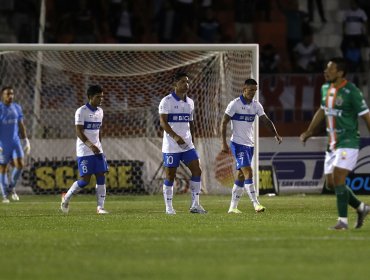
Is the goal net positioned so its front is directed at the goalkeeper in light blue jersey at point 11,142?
no

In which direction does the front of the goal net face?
toward the camera

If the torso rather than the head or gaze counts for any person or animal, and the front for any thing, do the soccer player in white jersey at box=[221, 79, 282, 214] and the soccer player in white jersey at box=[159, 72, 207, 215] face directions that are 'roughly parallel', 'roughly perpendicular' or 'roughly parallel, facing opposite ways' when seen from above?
roughly parallel

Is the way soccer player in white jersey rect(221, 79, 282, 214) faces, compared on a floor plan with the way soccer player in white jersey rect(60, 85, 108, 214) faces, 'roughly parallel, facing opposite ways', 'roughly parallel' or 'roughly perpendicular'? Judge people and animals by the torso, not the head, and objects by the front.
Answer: roughly parallel

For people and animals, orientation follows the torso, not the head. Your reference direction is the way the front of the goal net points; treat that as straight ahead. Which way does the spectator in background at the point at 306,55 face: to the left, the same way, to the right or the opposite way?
the same way

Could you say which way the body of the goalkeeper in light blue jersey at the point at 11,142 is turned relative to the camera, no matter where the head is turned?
toward the camera

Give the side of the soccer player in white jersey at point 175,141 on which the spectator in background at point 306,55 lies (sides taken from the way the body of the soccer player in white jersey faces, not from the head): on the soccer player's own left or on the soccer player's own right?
on the soccer player's own left

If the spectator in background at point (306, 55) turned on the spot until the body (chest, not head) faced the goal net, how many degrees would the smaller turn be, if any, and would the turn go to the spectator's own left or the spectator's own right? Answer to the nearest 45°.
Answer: approximately 45° to the spectator's own right

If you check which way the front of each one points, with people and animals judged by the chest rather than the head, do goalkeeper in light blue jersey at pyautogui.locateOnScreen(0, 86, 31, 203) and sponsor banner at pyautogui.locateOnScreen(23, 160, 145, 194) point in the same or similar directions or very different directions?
same or similar directions

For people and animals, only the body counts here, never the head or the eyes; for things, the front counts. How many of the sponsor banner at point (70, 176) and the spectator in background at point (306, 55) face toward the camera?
2
